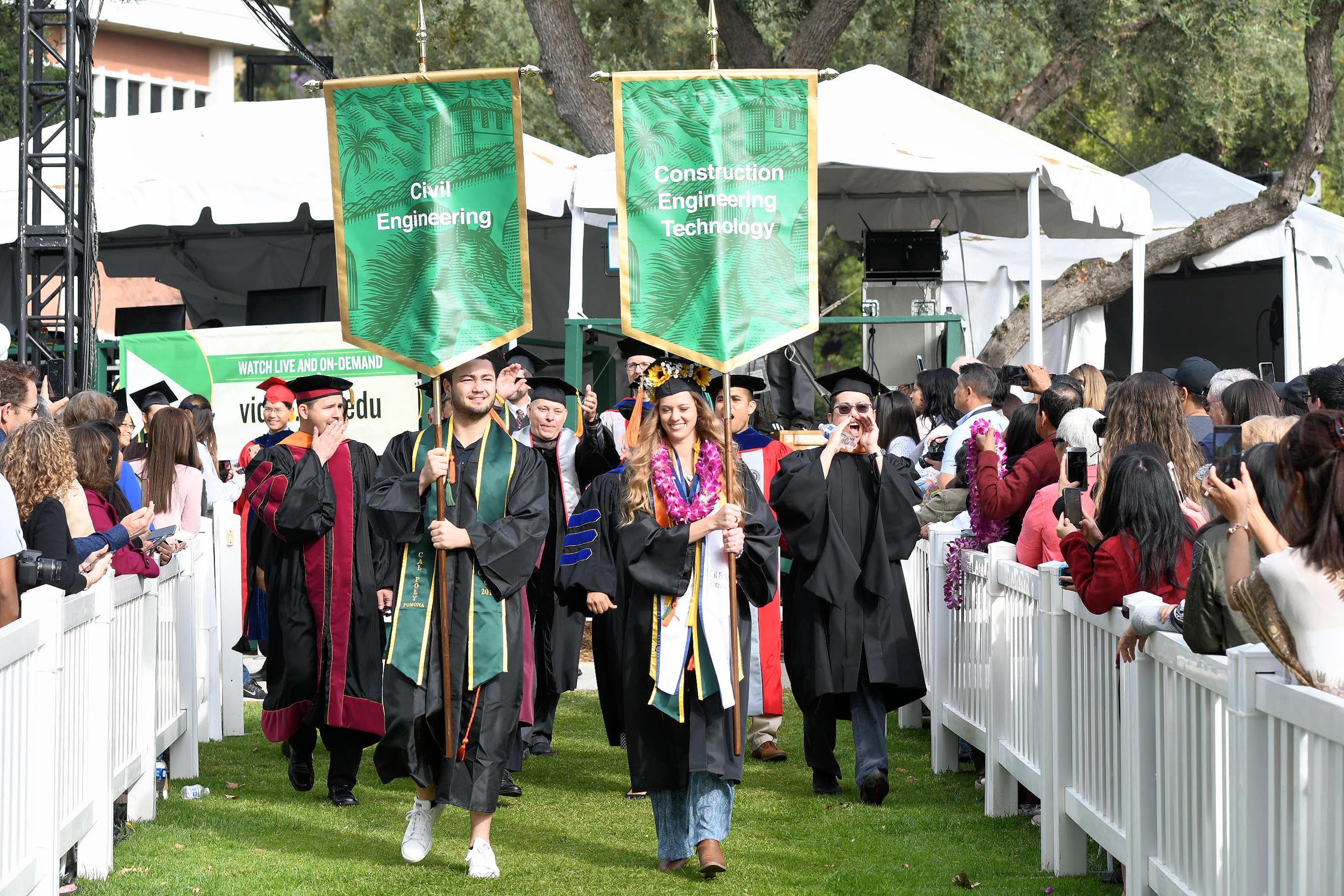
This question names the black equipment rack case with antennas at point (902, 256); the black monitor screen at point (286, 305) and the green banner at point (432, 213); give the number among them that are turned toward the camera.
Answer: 3

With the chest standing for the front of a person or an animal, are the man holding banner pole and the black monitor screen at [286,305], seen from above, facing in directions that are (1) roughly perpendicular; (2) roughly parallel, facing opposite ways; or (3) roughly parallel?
roughly parallel

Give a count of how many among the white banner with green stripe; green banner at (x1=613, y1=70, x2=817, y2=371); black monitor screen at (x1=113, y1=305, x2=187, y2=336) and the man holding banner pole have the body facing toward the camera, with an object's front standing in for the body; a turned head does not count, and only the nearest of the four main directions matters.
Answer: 4

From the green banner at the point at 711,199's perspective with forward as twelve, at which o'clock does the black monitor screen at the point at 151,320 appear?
The black monitor screen is roughly at 5 o'clock from the green banner.

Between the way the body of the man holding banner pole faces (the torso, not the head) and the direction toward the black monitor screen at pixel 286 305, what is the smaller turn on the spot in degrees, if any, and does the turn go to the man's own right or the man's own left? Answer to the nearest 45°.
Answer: approximately 180°

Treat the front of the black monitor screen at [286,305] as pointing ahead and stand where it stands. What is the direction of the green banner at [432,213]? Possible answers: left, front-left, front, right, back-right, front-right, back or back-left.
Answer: front

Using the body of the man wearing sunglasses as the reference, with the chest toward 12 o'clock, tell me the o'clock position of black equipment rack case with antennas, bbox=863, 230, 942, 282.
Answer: The black equipment rack case with antennas is roughly at 6 o'clock from the man wearing sunglasses.

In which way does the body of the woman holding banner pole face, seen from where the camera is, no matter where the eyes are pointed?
toward the camera

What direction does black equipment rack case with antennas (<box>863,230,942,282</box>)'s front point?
toward the camera

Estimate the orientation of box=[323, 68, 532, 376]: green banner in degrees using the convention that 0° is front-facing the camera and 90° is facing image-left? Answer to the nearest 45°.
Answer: approximately 0°

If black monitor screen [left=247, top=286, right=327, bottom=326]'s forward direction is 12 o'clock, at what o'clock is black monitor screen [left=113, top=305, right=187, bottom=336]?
black monitor screen [left=113, top=305, right=187, bottom=336] is roughly at 2 o'clock from black monitor screen [left=247, top=286, right=327, bottom=326].

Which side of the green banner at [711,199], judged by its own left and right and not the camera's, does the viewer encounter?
front

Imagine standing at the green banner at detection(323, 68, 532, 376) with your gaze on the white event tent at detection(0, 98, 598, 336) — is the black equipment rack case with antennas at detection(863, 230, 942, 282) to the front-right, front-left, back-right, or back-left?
front-right

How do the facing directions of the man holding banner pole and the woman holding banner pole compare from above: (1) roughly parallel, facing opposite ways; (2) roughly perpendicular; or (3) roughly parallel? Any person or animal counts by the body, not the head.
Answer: roughly parallel

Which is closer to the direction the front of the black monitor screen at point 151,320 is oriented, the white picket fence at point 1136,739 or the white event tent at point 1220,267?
the white picket fence

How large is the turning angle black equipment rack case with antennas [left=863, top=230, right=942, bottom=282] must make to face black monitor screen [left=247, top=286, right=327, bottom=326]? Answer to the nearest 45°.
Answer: approximately 90° to its right
